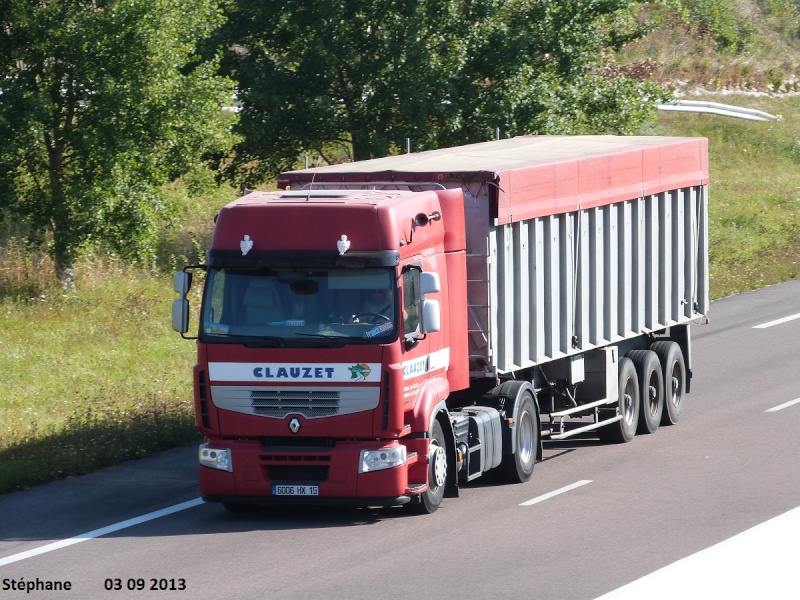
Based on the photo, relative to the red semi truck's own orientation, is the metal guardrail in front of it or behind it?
behind

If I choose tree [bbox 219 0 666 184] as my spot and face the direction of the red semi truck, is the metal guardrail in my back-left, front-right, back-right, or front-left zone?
back-left

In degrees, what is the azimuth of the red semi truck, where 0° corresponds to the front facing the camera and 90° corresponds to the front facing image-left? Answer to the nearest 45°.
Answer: approximately 45°

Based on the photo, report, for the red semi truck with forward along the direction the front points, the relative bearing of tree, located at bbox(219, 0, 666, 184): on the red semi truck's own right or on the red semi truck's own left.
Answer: on the red semi truck's own right

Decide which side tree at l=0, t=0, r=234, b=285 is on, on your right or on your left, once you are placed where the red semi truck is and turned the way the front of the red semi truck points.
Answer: on your right
